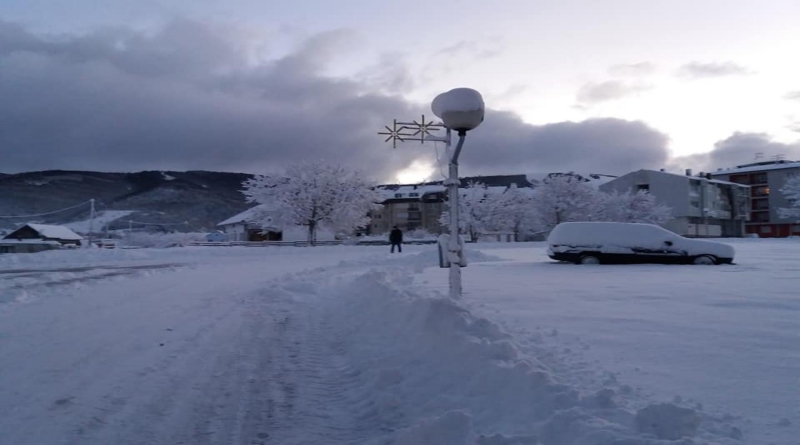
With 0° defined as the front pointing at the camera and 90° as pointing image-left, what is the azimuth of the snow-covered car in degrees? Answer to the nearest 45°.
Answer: approximately 270°

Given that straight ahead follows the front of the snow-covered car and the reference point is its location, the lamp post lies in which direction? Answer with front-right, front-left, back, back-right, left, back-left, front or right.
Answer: right
